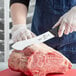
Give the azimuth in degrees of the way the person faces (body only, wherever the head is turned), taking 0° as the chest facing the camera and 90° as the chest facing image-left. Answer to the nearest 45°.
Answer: approximately 0°
